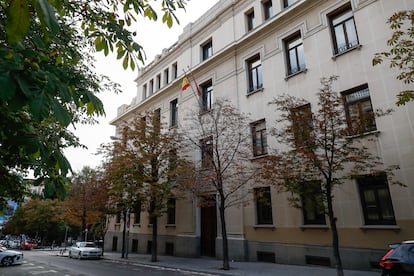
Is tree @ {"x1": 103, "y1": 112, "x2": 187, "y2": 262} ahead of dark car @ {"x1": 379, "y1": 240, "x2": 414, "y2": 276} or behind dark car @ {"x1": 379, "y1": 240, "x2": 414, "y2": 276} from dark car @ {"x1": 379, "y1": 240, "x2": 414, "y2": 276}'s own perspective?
behind

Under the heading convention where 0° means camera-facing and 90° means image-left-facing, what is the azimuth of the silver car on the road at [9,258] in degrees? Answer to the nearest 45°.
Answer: approximately 315°

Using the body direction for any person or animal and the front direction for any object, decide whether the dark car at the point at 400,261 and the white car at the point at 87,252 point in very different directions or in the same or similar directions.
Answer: same or similar directions

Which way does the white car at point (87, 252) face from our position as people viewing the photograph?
facing the viewer and to the right of the viewer

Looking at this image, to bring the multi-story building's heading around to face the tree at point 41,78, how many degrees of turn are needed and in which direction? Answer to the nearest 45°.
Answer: approximately 45° to its left

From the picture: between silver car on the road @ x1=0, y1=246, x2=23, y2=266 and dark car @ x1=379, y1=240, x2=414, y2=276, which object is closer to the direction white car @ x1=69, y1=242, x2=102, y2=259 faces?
the dark car

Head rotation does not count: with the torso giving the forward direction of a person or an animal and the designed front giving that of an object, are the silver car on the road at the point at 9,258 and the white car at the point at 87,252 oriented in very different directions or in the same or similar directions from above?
same or similar directions

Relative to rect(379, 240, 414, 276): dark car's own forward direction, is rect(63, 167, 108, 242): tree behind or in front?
behind

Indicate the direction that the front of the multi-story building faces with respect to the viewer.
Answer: facing the viewer and to the left of the viewer
